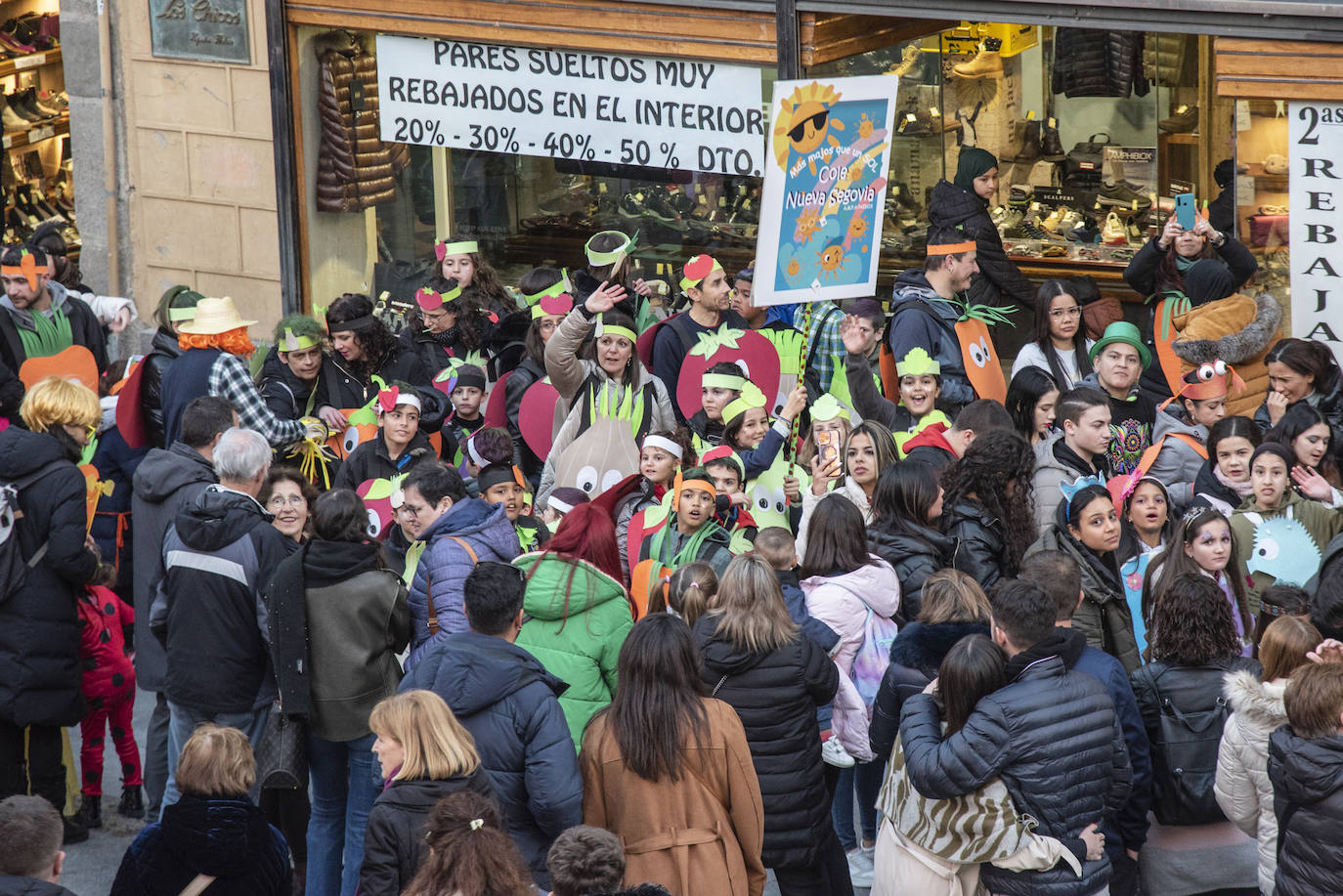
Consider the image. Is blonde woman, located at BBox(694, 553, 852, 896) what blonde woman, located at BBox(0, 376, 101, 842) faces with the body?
no

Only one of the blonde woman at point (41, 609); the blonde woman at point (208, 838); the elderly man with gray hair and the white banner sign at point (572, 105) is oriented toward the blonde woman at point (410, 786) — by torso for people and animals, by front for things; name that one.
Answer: the white banner sign

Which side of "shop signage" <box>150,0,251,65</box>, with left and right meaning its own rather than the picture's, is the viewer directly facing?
front

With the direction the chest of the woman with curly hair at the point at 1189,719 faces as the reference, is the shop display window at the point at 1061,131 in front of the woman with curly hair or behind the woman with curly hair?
in front

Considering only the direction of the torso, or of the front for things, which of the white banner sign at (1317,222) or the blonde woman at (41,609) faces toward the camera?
the white banner sign

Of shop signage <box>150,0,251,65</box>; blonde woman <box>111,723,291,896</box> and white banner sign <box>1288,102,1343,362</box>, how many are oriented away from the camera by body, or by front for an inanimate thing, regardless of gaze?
1

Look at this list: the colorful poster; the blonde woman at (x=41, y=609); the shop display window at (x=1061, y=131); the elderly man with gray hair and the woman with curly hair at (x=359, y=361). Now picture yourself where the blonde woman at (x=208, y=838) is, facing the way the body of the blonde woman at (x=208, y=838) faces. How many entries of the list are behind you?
0

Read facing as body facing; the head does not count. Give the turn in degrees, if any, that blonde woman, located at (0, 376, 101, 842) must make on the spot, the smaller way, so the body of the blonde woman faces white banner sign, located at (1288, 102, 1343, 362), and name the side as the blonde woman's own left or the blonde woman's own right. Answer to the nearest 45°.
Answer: approximately 45° to the blonde woman's own right

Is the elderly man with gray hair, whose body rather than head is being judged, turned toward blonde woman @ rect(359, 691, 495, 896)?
no

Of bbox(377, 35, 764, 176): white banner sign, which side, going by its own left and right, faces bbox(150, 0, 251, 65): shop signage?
right

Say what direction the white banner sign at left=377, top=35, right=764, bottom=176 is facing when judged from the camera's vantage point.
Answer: facing the viewer

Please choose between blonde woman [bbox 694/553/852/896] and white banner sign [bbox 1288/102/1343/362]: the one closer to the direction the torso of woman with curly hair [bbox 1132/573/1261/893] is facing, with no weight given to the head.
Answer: the white banner sign

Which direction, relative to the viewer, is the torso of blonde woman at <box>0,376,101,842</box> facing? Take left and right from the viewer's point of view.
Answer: facing away from the viewer and to the right of the viewer

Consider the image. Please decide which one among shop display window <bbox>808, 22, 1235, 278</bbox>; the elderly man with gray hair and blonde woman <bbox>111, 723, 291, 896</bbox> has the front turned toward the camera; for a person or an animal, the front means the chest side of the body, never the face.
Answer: the shop display window

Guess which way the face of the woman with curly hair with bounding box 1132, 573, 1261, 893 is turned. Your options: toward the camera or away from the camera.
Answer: away from the camera

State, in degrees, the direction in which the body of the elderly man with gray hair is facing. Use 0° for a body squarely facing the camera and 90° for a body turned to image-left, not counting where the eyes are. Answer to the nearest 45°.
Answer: approximately 225°

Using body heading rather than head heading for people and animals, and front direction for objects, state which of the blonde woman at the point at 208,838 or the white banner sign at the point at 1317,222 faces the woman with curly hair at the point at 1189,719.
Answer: the white banner sign

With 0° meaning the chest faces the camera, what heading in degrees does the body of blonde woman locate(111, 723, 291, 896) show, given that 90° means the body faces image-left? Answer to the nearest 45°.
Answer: approximately 180°

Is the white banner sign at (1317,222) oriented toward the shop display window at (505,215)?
no

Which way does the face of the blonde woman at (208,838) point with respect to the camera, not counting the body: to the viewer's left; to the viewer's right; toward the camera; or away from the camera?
away from the camera

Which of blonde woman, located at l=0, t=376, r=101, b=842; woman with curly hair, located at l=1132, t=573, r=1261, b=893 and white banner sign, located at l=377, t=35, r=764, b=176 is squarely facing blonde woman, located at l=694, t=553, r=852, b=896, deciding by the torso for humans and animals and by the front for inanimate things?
the white banner sign
